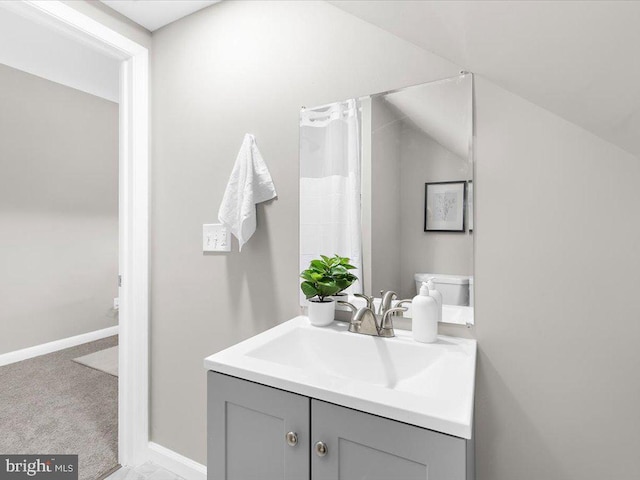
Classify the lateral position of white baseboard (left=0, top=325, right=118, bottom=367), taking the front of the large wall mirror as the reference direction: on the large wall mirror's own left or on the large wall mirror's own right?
on the large wall mirror's own right

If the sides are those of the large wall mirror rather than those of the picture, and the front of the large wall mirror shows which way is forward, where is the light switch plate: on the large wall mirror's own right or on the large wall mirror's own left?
on the large wall mirror's own right

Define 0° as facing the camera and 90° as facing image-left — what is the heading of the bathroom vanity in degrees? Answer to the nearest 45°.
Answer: approximately 45°

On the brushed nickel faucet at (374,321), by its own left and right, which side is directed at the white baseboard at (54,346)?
right

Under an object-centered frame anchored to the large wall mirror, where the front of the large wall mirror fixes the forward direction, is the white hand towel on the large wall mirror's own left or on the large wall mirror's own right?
on the large wall mirror's own right

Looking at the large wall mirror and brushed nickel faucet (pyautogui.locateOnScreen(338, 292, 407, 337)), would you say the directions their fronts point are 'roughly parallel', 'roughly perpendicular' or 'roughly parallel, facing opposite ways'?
roughly parallel

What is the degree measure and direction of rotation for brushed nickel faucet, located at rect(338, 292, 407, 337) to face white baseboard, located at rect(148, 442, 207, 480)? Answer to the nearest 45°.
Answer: approximately 45° to its right

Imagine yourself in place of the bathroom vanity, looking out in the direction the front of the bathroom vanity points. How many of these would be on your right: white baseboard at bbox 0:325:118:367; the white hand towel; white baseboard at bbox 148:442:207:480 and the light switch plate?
4

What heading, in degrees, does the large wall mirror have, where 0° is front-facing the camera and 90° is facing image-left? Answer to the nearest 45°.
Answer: approximately 45°

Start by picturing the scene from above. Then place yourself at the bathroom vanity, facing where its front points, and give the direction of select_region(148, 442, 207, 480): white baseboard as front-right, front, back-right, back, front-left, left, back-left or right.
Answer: right

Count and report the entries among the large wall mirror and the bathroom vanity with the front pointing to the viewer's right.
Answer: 0

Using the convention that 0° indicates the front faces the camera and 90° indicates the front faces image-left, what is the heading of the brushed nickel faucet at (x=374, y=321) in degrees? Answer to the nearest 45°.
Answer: approximately 45°
